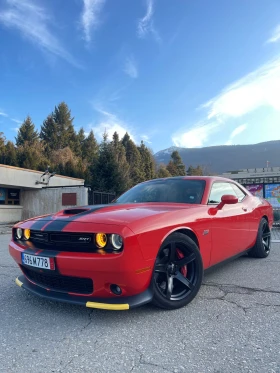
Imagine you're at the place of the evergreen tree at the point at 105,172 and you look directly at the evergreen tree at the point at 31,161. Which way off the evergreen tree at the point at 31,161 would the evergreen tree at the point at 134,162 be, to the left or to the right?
right

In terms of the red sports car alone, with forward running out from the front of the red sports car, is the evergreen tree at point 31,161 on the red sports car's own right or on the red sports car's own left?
on the red sports car's own right

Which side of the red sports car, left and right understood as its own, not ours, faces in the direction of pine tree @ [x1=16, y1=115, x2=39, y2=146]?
right

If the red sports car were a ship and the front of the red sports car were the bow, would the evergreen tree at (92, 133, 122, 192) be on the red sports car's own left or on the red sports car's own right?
on the red sports car's own right

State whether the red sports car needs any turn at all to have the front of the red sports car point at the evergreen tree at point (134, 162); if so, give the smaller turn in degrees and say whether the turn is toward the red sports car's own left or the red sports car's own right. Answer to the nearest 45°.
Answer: approximately 135° to the red sports car's own right

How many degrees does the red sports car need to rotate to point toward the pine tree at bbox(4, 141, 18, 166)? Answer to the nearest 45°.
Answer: approximately 90° to its right

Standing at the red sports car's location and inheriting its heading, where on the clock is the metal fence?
The metal fence is roughly at 4 o'clock from the red sports car.

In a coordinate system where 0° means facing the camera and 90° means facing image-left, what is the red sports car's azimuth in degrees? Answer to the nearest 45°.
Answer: approximately 45°
